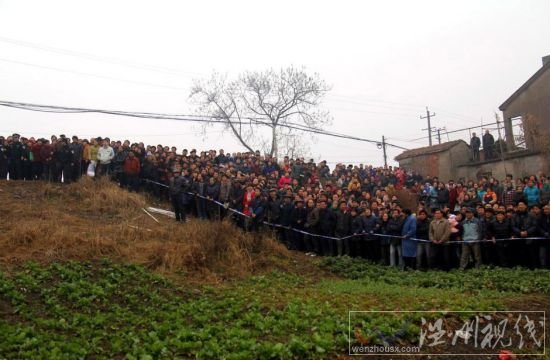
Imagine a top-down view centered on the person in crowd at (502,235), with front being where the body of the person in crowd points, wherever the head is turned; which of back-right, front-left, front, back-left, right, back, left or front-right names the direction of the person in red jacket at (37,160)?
right

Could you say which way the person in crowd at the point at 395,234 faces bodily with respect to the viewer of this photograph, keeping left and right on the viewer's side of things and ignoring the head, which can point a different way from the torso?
facing the viewer

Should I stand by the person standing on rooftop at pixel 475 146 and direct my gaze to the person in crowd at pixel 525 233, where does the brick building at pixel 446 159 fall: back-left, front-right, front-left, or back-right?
back-right

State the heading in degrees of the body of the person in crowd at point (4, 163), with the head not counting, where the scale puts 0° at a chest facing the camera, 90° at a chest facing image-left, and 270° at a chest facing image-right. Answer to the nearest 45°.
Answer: approximately 0°

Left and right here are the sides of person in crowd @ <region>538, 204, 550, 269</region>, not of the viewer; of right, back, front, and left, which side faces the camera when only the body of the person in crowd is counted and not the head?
front

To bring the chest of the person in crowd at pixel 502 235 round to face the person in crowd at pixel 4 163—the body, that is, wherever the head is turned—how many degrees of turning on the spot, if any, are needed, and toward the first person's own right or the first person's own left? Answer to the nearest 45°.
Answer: approximately 90° to the first person's own right

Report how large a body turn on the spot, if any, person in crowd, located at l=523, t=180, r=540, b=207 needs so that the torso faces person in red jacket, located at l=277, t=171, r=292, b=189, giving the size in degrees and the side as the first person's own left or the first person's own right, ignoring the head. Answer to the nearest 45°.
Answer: approximately 90° to the first person's own right

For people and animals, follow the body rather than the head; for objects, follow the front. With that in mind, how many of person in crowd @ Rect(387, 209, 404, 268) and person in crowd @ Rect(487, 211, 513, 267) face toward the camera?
2

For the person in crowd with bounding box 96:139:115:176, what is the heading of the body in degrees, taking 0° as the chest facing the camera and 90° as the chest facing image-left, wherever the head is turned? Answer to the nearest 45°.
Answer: approximately 0°

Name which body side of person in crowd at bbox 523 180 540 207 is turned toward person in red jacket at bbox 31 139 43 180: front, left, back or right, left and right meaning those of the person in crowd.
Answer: right

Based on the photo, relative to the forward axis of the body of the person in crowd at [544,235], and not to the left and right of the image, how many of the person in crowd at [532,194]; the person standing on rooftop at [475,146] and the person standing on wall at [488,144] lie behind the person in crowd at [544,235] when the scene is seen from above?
3

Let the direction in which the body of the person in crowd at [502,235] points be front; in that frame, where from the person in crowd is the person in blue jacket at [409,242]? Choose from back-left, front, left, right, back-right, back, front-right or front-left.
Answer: right

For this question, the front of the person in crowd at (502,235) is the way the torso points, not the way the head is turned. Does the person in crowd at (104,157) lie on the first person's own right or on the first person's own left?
on the first person's own right

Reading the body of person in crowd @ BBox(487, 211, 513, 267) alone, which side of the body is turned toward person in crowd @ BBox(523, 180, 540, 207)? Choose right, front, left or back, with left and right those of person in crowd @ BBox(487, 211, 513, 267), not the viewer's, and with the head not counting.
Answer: back

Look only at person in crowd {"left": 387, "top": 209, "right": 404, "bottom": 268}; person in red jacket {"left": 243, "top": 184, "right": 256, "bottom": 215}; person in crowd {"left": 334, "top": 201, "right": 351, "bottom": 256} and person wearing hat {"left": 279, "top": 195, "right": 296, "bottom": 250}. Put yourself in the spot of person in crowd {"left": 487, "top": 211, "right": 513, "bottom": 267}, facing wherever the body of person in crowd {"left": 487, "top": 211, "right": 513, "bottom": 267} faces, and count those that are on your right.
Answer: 4
